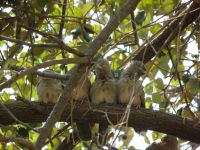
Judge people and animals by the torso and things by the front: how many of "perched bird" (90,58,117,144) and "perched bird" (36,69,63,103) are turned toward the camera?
2

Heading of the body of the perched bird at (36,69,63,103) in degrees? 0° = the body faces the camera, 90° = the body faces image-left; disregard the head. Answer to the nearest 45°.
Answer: approximately 0°

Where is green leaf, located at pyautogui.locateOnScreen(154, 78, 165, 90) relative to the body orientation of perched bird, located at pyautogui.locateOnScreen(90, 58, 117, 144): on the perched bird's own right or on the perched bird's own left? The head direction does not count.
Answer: on the perched bird's own left

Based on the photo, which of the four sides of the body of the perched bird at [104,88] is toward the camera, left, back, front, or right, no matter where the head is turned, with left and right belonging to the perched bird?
front

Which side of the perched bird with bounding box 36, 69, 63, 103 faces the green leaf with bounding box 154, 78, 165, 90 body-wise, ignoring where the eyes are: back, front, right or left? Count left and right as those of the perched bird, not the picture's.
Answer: left

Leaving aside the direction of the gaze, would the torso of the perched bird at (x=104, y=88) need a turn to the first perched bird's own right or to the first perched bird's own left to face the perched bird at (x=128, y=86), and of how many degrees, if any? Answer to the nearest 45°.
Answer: approximately 90° to the first perched bird's own left

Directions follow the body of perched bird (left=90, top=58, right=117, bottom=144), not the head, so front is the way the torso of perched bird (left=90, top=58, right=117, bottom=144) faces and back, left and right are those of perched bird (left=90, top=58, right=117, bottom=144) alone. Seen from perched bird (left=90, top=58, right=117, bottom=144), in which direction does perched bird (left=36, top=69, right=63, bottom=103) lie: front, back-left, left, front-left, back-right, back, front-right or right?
right
